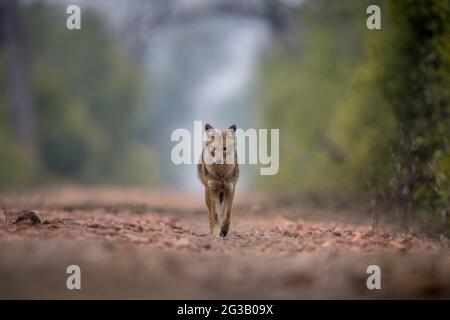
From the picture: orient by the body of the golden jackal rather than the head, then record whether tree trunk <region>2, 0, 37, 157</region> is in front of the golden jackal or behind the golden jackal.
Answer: behind

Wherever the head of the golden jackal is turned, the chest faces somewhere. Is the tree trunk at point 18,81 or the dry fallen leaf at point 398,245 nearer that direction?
the dry fallen leaf

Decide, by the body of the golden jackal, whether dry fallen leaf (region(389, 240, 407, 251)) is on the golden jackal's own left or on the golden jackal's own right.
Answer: on the golden jackal's own left

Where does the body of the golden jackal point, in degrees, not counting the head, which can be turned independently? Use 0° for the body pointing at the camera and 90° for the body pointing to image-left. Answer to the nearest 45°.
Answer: approximately 0°

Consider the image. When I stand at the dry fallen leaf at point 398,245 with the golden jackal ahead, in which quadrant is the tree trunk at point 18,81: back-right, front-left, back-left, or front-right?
front-right
